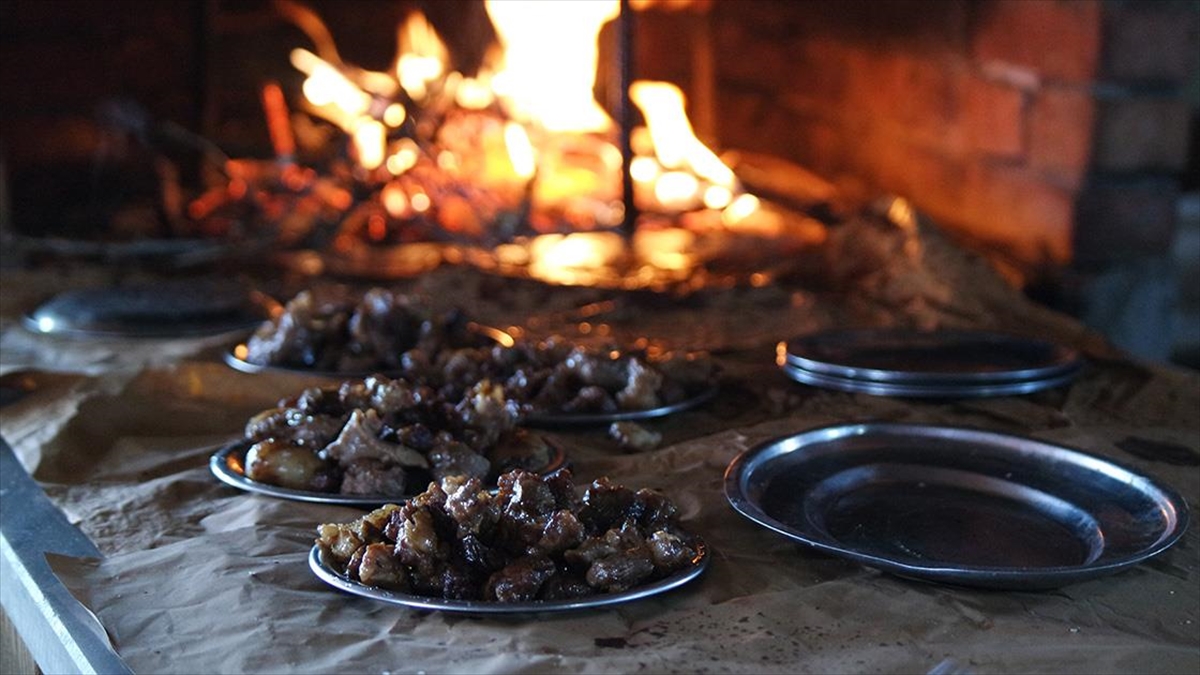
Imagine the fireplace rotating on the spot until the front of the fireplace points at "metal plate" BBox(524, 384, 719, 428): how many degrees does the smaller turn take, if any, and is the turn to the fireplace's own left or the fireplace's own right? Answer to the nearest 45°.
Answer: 0° — it already faces it

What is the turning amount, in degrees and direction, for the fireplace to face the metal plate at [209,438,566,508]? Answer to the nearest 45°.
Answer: approximately 45° to its right

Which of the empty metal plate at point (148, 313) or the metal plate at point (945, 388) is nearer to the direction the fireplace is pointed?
the metal plate

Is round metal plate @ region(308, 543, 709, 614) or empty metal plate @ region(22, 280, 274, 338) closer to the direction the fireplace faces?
the round metal plate

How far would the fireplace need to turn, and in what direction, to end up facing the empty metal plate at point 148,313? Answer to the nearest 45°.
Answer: approximately 45° to its right

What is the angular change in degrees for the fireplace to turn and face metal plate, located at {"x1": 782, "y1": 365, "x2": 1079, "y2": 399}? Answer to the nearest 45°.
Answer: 0° — it already faces it

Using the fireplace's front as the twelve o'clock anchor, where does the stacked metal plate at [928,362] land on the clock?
The stacked metal plate is roughly at 12 o'clock from the fireplace.

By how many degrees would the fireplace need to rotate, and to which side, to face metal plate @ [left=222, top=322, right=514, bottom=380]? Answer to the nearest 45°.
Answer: approximately 45° to its right

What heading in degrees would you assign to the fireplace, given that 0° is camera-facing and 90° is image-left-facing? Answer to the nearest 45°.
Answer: approximately 0°
